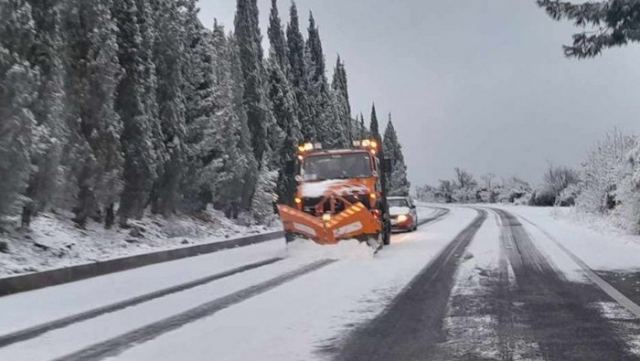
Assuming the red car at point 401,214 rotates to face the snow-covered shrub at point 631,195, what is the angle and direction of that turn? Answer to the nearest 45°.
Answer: approximately 90° to its left

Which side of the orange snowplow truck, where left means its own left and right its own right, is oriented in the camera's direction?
front

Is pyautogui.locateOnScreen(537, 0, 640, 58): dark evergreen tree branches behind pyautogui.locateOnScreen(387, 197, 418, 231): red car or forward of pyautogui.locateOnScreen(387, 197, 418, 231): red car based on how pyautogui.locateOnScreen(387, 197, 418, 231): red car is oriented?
forward

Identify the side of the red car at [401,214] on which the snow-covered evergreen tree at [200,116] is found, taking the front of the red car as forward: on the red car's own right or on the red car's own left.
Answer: on the red car's own right

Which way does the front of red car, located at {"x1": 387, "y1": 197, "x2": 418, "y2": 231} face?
toward the camera

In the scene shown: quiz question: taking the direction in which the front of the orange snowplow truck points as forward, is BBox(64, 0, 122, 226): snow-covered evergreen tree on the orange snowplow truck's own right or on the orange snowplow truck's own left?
on the orange snowplow truck's own right

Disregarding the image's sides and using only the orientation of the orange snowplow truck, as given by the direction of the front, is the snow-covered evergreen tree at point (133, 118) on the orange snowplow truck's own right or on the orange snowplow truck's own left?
on the orange snowplow truck's own right

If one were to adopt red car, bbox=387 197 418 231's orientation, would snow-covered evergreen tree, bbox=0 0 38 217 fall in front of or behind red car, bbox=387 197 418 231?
in front

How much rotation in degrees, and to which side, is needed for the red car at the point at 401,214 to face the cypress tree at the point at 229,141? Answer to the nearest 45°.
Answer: approximately 90° to its right

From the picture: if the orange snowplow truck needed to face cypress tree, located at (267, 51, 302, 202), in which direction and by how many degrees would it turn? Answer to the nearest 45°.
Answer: approximately 180°

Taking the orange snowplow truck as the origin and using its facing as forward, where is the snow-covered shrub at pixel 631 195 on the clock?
The snow-covered shrub is roughly at 8 o'clock from the orange snowplow truck.

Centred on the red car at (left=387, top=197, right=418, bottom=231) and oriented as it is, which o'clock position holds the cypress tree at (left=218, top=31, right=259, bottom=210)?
The cypress tree is roughly at 3 o'clock from the red car.

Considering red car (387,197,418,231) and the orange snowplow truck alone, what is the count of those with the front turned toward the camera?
2

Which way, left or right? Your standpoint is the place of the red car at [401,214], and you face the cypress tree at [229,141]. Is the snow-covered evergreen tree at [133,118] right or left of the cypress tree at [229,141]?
left
